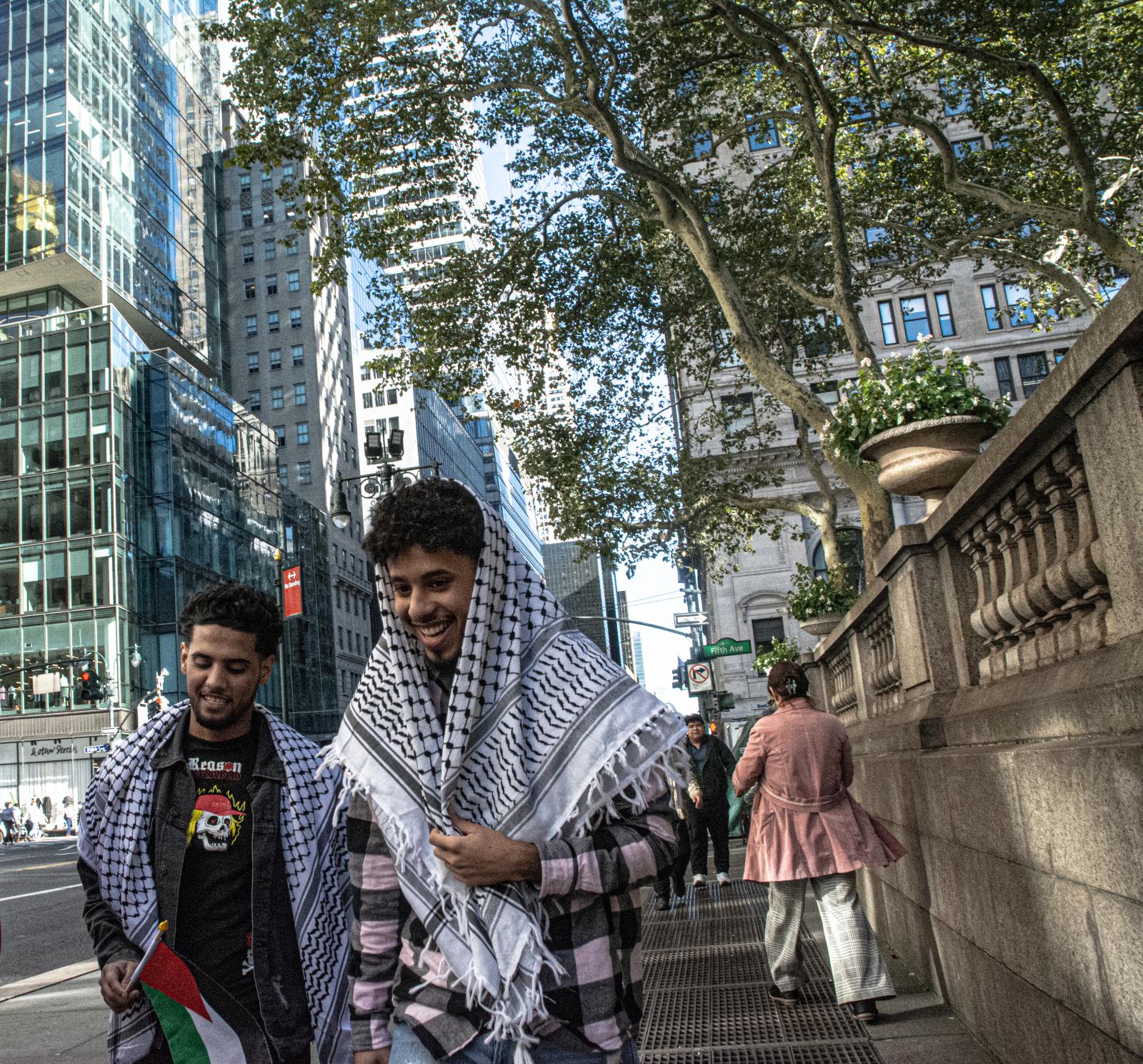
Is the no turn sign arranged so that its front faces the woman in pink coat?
yes

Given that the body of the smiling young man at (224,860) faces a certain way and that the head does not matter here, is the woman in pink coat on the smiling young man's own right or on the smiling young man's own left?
on the smiling young man's own left

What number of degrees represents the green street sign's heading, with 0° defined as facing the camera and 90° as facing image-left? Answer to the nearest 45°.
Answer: approximately 0°

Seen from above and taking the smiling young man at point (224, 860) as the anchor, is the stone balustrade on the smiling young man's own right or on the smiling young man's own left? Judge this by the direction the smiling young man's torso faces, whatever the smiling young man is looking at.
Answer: on the smiling young man's own left

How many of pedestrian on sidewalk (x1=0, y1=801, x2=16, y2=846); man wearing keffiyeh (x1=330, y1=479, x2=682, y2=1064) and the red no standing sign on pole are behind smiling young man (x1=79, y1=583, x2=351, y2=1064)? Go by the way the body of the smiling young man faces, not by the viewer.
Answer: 2

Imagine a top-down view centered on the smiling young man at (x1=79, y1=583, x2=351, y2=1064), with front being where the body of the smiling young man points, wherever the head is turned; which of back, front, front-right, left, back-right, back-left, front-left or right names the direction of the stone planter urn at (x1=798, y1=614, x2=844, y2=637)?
back-left

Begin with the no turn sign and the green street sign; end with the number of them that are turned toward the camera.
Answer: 2

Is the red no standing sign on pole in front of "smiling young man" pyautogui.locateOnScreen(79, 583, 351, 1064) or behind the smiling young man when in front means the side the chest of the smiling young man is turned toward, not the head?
behind
